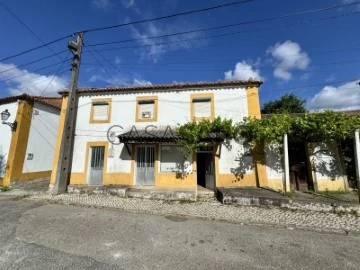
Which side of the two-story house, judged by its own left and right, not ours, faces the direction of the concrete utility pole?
right

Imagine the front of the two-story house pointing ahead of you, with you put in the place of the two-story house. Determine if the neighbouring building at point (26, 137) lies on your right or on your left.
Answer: on your right

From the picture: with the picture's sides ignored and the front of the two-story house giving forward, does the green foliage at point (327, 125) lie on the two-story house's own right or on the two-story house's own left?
on the two-story house's own left

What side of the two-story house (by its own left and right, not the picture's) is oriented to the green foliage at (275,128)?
left

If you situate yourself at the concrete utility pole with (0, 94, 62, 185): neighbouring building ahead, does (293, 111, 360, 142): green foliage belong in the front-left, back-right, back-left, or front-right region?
back-right

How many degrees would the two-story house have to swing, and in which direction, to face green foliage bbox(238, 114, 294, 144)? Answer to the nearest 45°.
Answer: approximately 45° to its left

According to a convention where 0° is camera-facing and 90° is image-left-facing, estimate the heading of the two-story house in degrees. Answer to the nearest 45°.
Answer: approximately 0°

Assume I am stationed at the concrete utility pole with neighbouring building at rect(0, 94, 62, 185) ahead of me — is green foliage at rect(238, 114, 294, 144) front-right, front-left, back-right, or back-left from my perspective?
back-right

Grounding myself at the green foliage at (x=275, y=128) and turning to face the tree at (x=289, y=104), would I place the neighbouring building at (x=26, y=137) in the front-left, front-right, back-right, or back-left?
back-left
